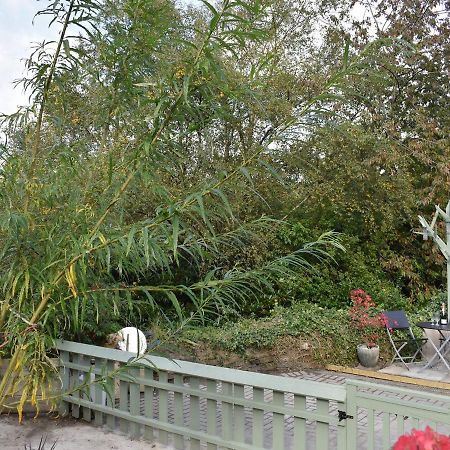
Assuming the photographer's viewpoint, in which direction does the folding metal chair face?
facing the viewer and to the right of the viewer

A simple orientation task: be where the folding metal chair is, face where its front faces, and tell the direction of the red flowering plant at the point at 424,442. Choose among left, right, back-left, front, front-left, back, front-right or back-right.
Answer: front-right

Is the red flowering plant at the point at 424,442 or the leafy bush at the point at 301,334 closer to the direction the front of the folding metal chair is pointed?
the red flowering plant

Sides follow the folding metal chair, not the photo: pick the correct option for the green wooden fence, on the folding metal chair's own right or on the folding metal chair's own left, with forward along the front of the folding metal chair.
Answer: on the folding metal chair's own right
